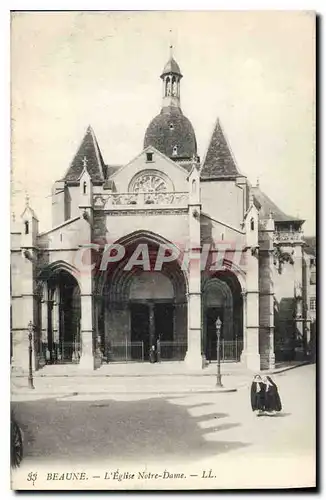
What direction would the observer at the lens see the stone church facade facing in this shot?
facing the viewer
